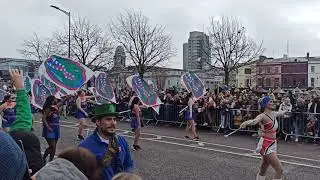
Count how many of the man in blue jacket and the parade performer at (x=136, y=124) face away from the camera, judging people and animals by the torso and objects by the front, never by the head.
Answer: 0

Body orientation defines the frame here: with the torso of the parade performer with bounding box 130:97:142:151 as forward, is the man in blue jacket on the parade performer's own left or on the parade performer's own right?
on the parade performer's own right

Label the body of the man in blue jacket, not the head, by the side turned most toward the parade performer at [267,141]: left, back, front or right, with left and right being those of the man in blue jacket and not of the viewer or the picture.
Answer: left

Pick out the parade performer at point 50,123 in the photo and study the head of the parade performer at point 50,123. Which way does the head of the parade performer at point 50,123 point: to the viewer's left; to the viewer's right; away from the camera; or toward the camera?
toward the camera

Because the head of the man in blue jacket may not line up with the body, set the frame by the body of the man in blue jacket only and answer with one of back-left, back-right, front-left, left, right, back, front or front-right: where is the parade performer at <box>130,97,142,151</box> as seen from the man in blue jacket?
back-left
